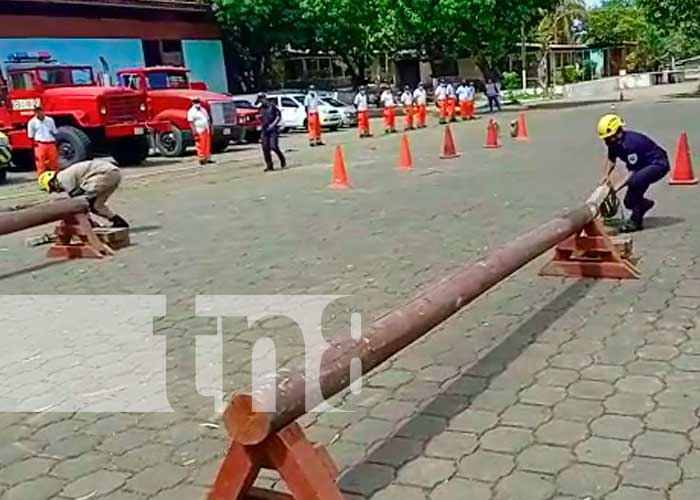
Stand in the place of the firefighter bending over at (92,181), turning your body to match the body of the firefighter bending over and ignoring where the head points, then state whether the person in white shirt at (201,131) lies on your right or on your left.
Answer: on your right

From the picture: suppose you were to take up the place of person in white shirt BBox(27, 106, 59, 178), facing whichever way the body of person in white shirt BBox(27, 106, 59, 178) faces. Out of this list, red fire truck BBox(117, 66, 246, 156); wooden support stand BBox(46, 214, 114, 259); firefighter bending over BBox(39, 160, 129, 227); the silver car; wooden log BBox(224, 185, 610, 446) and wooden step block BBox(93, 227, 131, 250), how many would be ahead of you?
4

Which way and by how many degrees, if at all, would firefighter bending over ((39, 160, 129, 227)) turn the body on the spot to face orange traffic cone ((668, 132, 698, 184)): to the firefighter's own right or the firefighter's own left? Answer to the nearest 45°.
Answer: approximately 180°

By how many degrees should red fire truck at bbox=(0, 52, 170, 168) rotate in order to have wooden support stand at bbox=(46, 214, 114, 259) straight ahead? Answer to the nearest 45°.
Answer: approximately 45° to its right

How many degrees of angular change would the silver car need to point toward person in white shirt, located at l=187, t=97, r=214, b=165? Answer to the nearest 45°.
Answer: approximately 45° to its right

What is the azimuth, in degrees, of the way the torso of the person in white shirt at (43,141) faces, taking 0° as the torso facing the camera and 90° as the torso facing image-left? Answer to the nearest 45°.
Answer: approximately 0°
